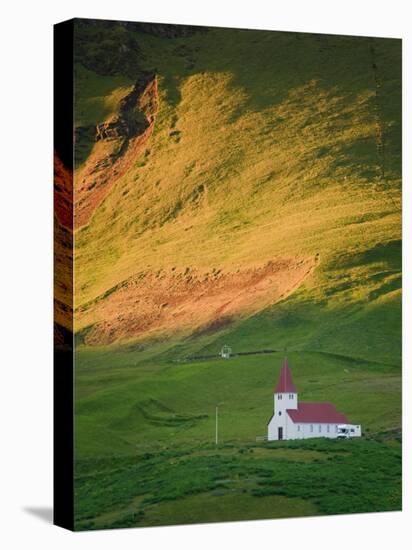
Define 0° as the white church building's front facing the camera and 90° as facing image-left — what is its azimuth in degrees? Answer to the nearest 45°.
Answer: approximately 45°
